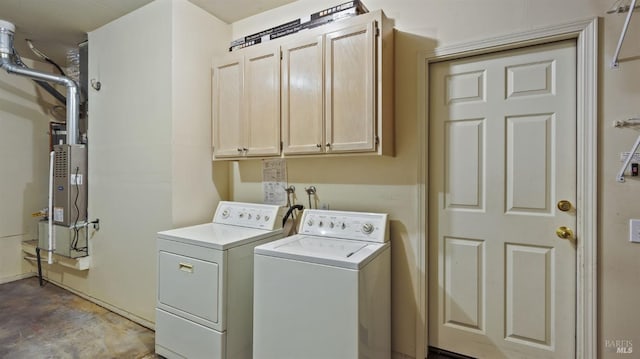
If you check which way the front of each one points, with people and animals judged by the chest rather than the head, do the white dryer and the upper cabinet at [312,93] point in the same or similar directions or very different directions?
same or similar directions

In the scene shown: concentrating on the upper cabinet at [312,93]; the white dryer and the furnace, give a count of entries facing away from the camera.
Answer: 0

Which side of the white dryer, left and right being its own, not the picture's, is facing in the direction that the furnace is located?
right

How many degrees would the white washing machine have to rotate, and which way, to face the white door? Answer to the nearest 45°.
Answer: approximately 135° to its left

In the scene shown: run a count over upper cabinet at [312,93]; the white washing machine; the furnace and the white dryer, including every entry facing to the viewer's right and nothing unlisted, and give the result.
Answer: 0

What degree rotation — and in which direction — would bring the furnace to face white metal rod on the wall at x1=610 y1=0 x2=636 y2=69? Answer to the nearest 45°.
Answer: approximately 90° to its left

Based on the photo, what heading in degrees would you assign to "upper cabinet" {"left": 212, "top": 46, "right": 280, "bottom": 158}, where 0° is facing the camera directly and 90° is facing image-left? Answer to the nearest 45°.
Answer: approximately 45°

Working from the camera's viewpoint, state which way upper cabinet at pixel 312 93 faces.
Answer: facing the viewer and to the left of the viewer

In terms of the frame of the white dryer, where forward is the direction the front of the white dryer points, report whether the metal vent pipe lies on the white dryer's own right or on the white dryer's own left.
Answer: on the white dryer's own right

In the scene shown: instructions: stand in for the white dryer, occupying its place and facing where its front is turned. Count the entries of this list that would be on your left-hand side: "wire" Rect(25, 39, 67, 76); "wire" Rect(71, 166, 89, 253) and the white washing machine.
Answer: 1

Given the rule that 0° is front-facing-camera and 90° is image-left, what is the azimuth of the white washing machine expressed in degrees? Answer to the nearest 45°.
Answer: approximately 45°

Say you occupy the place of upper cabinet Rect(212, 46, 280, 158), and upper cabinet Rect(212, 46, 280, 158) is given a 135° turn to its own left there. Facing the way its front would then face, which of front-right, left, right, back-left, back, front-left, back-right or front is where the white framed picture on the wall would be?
front-right

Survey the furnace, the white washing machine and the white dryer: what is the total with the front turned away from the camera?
0

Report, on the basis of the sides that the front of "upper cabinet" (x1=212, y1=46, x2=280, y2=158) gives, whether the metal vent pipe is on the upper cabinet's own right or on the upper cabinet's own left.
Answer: on the upper cabinet's own right
